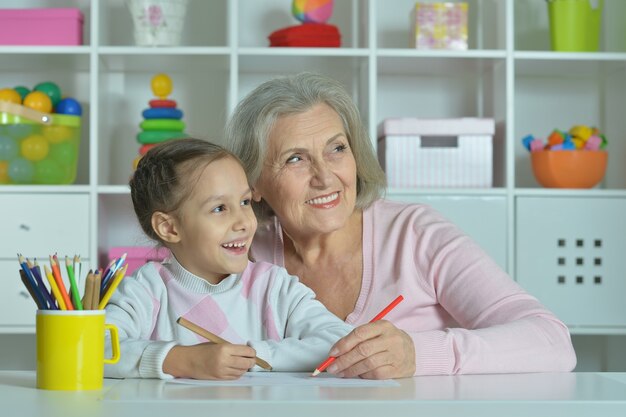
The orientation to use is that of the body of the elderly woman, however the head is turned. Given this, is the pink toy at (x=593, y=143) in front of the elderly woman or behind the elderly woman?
behind

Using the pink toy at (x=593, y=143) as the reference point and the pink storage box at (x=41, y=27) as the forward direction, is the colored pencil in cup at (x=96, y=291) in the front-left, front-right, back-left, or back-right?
front-left

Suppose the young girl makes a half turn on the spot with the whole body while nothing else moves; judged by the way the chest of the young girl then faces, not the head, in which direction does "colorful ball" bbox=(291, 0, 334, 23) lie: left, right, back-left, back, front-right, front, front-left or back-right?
front

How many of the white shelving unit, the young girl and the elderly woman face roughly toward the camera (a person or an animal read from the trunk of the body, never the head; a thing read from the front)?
3

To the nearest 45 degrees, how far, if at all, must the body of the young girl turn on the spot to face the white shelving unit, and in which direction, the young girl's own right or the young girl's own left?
approximately 180°

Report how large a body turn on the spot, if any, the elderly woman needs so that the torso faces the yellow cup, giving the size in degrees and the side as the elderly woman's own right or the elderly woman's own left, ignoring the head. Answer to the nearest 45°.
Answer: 0° — they already face it

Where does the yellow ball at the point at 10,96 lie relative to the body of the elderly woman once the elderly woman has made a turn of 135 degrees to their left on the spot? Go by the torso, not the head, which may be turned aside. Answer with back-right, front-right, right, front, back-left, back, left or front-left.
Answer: left

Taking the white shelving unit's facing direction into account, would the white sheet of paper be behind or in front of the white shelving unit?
in front

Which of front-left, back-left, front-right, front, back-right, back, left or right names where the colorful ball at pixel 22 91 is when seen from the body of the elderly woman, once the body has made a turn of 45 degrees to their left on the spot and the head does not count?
back

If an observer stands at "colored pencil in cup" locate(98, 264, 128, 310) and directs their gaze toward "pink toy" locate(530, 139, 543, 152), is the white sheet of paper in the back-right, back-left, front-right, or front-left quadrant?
front-right

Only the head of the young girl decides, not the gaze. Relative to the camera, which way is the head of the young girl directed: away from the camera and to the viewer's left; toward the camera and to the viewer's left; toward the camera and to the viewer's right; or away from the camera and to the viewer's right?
toward the camera and to the viewer's right

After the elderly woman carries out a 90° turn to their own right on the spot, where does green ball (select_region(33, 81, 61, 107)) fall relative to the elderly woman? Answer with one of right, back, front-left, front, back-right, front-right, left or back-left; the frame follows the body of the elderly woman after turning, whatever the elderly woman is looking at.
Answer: front-right

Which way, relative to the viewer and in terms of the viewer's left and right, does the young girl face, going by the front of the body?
facing the viewer

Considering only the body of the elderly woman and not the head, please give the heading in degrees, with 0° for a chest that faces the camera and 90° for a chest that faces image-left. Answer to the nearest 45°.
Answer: approximately 0°

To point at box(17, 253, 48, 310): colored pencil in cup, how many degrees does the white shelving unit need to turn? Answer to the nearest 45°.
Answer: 0° — it already faces it

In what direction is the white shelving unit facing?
toward the camera
